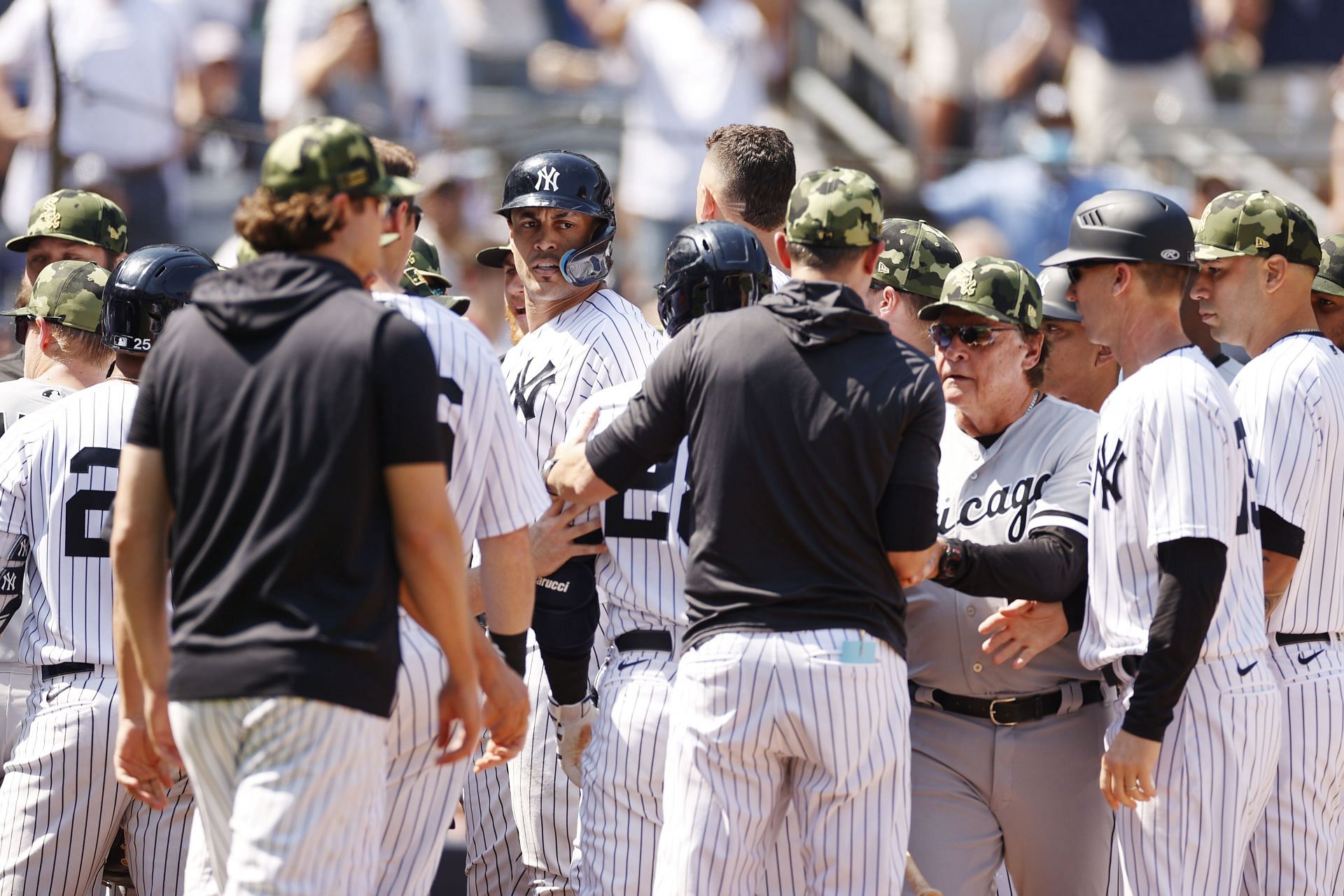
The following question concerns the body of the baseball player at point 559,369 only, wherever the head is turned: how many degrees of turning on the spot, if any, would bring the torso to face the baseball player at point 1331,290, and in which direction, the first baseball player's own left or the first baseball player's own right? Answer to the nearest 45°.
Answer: approximately 135° to the first baseball player's own left

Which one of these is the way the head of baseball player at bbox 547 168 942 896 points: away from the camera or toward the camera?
away from the camera

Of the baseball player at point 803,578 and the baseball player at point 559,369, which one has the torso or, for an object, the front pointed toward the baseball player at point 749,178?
the baseball player at point 803,578

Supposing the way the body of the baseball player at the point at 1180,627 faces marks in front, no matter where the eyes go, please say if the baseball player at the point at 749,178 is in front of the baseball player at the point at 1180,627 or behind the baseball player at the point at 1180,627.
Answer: in front

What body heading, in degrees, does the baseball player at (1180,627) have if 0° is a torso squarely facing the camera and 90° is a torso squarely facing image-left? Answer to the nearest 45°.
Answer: approximately 90°

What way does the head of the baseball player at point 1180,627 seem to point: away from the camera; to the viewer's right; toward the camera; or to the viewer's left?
to the viewer's left

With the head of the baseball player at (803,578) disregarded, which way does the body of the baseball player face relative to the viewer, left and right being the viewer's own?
facing away from the viewer
